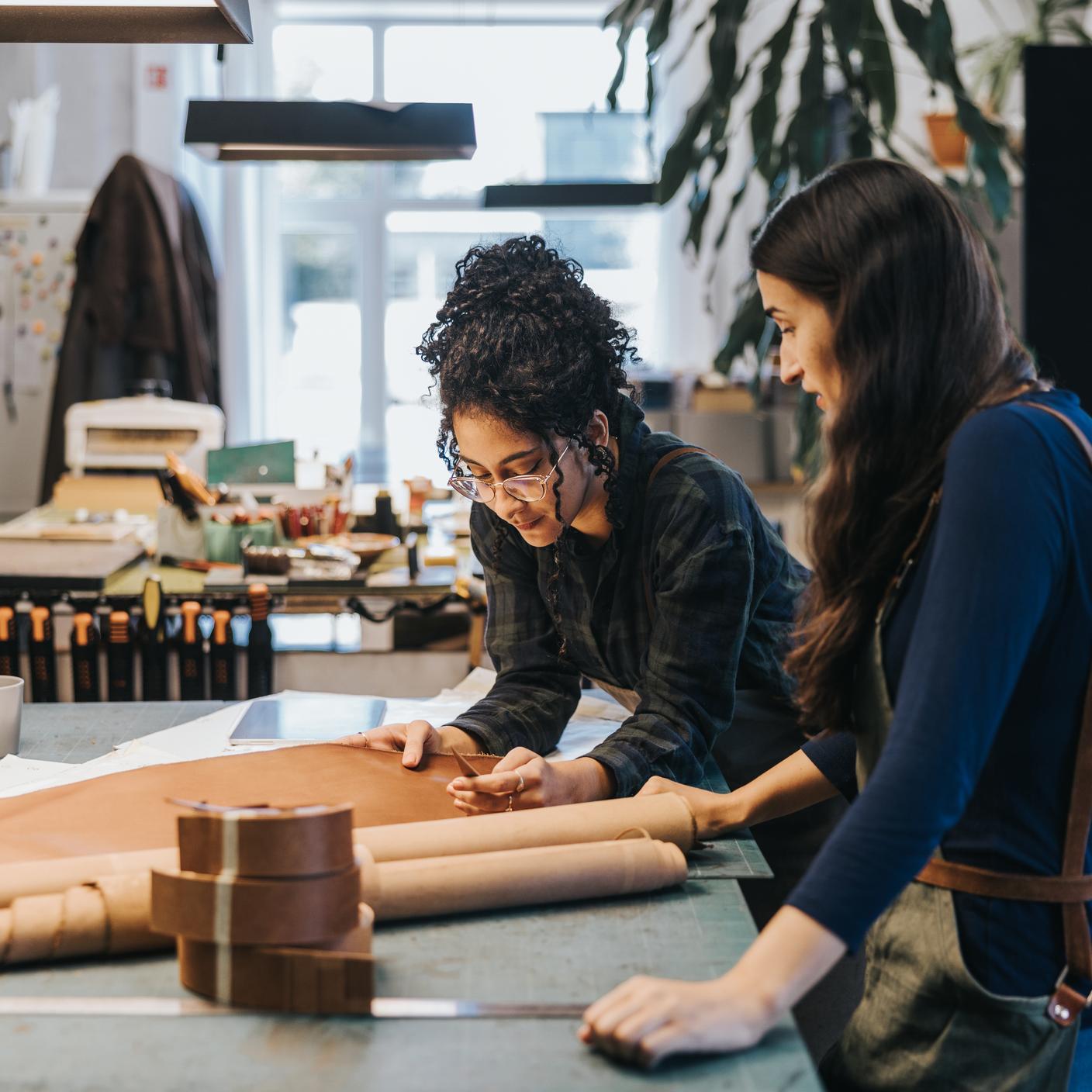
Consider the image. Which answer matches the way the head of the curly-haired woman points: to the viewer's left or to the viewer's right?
to the viewer's left

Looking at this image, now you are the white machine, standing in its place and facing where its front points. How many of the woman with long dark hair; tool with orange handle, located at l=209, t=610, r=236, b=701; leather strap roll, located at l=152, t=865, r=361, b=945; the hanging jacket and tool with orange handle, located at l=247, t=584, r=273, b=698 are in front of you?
4

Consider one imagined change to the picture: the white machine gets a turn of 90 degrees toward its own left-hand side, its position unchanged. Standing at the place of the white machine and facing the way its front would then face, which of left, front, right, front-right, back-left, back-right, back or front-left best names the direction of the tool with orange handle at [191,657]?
right

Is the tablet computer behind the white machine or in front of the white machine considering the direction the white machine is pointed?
in front

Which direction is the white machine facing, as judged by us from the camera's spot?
facing the viewer

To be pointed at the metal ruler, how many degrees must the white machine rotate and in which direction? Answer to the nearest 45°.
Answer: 0° — it already faces it

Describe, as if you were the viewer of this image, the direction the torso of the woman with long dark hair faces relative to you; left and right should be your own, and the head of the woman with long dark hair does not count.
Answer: facing to the left of the viewer

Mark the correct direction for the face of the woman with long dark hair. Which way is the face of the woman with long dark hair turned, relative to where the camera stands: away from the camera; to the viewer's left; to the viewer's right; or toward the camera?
to the viewer's left

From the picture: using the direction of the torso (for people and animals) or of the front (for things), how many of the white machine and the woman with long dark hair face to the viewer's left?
1

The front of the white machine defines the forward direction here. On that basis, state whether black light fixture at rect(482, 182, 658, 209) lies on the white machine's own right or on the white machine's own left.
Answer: on the white machine's own left

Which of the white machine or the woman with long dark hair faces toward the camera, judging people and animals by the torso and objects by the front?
the white machine
